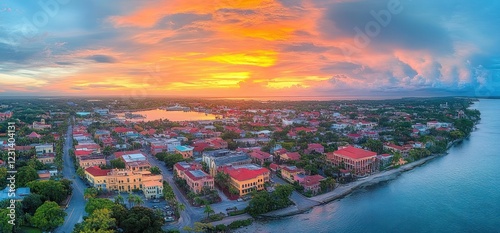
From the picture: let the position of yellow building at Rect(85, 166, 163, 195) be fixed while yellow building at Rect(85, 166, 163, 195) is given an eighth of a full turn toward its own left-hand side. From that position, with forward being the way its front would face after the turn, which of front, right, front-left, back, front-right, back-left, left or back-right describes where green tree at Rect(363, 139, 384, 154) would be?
front-left

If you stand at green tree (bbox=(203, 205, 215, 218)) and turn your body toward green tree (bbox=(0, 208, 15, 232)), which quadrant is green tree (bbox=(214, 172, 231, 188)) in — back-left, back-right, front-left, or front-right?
back-right

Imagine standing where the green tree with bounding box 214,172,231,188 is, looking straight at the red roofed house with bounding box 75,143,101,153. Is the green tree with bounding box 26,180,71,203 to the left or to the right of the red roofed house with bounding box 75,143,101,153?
left

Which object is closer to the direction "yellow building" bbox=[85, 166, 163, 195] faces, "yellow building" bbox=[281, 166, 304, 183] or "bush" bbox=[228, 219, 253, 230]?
the bush

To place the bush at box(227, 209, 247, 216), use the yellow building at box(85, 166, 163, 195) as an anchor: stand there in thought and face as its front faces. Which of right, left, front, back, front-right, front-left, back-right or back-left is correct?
front-left

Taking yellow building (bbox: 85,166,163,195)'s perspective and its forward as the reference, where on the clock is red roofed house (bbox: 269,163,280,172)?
The red roofed house is roughly at 9 o'clock from the yellow building.

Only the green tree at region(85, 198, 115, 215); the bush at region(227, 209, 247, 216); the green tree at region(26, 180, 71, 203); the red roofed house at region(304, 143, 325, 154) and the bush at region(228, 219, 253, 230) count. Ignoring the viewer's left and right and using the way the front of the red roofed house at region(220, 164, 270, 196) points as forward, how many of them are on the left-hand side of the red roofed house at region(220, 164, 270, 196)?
1

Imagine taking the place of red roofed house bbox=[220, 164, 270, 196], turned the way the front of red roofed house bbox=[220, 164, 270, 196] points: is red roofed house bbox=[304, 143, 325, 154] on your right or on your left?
on your left

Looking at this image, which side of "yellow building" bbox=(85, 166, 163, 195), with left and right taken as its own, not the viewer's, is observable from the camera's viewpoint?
front

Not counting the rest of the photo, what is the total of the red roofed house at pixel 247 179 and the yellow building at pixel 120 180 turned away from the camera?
0

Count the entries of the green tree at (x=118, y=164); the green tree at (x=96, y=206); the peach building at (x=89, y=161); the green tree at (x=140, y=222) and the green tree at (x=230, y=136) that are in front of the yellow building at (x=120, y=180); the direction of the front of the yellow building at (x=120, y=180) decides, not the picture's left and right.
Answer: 2

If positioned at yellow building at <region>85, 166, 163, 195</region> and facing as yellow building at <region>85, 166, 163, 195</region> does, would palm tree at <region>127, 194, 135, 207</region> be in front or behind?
in front

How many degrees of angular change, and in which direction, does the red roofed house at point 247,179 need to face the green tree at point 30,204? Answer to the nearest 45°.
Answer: approximately 135° to its right

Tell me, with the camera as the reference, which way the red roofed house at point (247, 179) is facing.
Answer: facing the viewer and to the right of the viewer

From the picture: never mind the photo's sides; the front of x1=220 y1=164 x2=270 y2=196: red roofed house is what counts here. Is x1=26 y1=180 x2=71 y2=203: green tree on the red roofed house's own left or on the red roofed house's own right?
on the red roofed house's own right

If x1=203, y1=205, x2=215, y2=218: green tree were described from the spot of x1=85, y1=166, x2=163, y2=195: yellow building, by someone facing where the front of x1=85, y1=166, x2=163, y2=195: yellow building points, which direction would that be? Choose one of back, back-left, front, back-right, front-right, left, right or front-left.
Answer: front-left

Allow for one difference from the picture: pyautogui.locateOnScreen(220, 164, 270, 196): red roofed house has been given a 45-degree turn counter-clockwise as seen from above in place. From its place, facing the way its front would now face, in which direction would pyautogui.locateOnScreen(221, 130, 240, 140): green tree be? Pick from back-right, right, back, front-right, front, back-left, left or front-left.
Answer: left

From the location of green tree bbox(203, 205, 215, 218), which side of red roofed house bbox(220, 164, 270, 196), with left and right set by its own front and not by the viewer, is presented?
right
